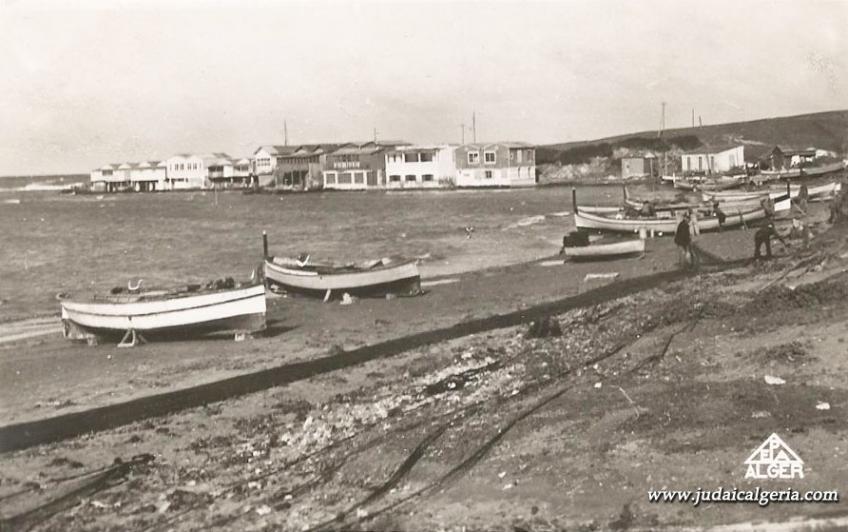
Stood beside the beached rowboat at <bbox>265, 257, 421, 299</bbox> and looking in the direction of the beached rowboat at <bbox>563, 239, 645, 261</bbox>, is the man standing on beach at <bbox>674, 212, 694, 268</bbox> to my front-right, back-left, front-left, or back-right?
front-right

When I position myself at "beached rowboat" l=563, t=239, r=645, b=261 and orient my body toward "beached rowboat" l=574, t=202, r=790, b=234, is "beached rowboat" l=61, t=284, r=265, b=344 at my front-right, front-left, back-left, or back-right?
back-left
